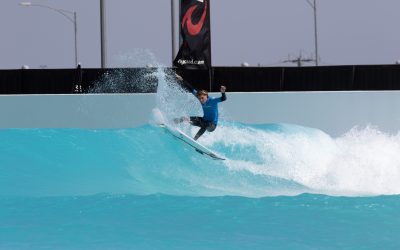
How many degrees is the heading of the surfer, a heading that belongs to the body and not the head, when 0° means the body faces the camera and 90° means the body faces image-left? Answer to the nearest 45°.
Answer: approximately 45°

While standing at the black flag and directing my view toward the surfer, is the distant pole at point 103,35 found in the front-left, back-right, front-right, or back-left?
back-right

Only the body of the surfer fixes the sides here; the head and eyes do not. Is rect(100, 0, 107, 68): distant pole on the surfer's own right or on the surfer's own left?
on the surfer's own right

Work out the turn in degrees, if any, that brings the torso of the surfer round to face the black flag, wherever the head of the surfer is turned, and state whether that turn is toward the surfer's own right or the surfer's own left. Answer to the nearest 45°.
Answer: approximately 135° to the surfer's own right
